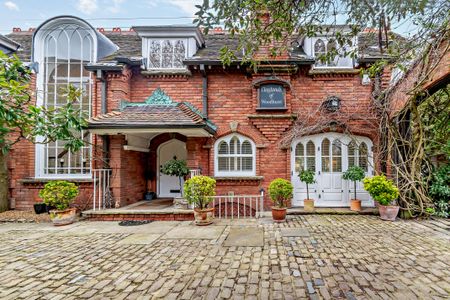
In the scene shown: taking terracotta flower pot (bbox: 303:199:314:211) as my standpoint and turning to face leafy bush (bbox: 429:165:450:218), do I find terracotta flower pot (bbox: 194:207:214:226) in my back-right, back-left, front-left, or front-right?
back-right

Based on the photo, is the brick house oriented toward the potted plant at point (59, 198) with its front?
no

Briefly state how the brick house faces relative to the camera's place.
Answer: facing the viewer

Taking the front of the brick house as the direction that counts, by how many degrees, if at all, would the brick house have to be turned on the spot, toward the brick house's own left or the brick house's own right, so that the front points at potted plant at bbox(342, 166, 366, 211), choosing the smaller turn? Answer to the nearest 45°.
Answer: approximately 90° to the brick house's own left

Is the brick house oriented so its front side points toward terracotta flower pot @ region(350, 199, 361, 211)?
no

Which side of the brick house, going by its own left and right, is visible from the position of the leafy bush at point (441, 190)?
left

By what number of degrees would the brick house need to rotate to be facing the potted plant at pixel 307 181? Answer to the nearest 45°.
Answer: approximately 90° to its left

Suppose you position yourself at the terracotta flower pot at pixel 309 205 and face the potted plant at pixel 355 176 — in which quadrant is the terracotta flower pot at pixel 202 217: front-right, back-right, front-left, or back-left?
back-right

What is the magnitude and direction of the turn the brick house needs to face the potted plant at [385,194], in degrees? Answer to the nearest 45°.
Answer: approximately 45° to its left
